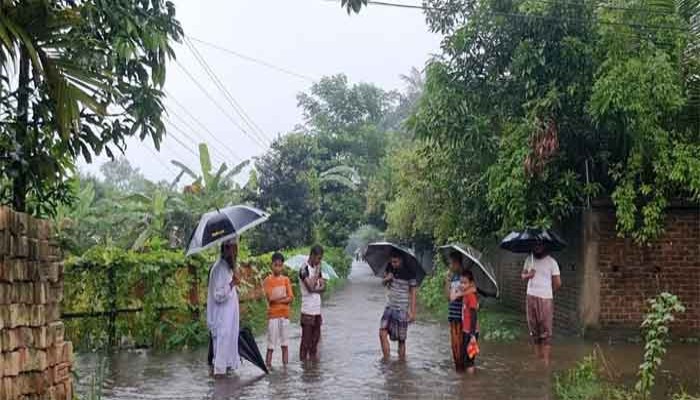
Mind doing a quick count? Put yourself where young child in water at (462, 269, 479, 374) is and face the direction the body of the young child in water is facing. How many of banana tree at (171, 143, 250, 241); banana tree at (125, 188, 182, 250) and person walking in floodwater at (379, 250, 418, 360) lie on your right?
3

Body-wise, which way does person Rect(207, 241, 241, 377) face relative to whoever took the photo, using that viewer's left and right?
facing to the right of the viewer

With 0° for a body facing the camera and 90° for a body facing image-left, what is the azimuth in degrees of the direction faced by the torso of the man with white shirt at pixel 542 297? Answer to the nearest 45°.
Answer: approximately 45°

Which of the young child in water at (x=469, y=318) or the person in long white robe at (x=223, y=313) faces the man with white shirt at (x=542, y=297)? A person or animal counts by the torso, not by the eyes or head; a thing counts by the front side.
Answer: the person in long white robe

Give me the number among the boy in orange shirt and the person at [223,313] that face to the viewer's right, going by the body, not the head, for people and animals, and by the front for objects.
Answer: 1

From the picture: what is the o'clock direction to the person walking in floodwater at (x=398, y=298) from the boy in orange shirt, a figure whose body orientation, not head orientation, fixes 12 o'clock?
The person walking in floodwater is roughly at 9 o'clock from the boy in orange shirt.

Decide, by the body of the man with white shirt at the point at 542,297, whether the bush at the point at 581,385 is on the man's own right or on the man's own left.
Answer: on the man's own left

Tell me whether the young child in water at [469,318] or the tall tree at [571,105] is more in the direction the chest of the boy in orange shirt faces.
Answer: the young child in water

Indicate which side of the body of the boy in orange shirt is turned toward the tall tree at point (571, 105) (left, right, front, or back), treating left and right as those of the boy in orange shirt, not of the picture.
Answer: left
